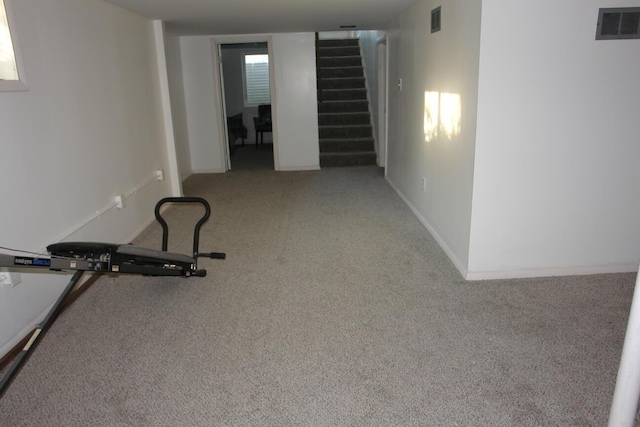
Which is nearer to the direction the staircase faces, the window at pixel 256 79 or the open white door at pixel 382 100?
the open white door

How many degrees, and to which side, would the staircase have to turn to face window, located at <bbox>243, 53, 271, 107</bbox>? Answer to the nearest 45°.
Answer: approximately 135° to its right

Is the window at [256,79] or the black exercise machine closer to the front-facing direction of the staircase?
the black exercise machine

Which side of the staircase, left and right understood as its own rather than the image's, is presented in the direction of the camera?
front

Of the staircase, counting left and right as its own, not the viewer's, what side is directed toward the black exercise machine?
front

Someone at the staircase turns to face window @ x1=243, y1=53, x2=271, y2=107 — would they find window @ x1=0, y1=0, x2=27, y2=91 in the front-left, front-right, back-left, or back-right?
back-left

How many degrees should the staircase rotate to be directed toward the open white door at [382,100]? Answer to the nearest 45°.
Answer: approximately 45° to its left

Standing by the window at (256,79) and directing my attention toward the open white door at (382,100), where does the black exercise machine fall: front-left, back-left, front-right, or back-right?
front-right

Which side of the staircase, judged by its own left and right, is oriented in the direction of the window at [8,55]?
front
